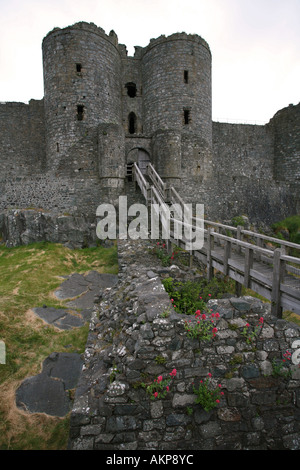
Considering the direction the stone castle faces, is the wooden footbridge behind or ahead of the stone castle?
ahead

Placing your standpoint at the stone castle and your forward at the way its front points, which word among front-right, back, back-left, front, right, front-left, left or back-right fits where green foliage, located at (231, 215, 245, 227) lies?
left

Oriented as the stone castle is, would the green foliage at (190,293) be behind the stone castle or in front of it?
in front

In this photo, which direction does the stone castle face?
toward the camera

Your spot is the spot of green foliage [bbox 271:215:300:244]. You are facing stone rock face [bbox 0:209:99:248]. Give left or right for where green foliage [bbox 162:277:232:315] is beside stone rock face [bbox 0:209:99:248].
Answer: left

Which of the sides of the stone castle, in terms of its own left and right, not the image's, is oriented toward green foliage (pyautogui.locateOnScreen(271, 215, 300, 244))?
left

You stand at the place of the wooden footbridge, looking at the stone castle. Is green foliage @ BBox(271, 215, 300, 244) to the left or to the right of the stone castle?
right

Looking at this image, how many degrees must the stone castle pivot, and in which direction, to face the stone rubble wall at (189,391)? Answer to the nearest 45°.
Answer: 0° — it already faces it

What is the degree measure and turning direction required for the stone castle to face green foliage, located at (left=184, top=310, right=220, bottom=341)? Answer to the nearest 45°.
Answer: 0° — it already faces it
